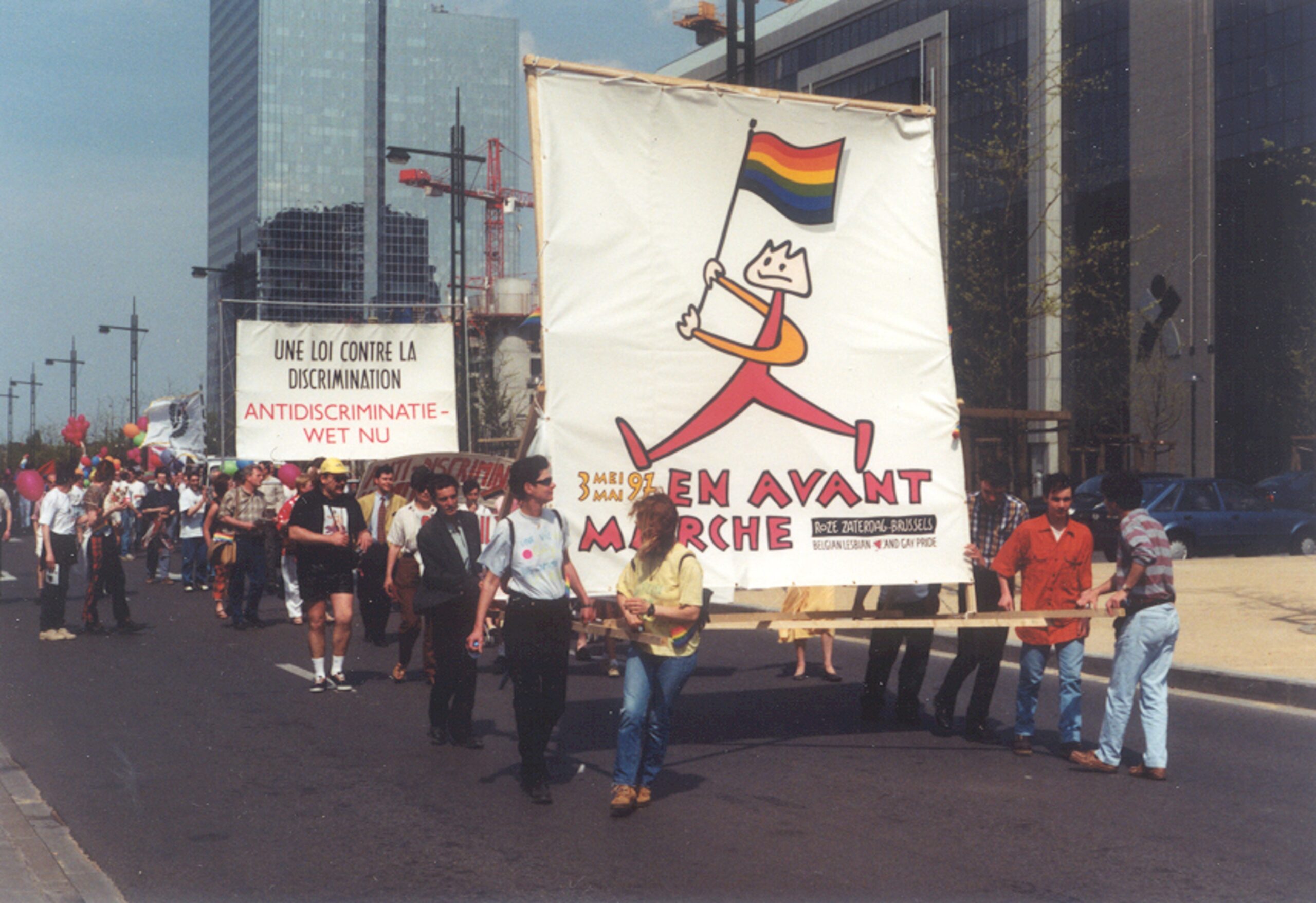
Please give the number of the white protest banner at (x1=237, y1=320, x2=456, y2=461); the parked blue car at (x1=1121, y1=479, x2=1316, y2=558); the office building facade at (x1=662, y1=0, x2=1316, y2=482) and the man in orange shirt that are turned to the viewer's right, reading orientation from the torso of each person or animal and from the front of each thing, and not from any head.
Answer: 1

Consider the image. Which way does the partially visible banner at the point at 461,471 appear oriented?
toward the camera

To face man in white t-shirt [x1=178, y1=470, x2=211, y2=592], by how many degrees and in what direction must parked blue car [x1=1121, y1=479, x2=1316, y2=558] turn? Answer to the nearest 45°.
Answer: approximately 135° to its right

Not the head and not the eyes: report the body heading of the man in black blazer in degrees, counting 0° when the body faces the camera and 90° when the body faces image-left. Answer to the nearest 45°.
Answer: approximately 315°

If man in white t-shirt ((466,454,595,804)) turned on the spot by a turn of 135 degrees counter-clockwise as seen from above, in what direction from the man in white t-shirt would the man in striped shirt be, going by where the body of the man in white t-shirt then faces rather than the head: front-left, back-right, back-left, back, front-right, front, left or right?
right

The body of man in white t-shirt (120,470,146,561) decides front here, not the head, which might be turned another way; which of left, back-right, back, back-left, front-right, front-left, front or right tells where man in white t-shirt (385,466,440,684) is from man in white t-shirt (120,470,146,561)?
front-left

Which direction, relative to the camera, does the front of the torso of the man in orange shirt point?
toward the camera

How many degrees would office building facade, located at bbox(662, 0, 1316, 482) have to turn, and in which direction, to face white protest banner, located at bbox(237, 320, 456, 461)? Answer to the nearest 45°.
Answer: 0° — it already faces it

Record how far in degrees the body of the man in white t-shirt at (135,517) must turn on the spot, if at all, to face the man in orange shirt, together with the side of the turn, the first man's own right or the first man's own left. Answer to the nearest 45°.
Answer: approximately 45° to the first man's own left

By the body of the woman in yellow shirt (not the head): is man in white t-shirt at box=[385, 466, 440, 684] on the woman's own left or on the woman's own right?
on the woman's own right

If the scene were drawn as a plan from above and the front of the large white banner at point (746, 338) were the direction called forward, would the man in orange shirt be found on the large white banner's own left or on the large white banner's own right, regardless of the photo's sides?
on the large white banner's own left

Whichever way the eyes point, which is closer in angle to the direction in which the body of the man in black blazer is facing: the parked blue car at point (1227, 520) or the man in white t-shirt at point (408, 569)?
the parked blue car

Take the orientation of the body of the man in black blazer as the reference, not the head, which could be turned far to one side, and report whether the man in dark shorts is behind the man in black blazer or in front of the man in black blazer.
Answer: behind
